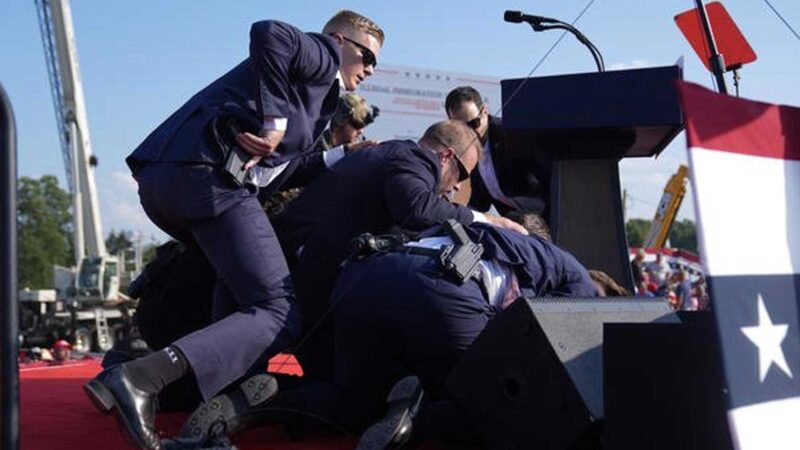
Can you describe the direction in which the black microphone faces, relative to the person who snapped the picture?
facing to the left of the viewer

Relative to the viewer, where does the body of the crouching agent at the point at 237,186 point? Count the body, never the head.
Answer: to the viewer's right

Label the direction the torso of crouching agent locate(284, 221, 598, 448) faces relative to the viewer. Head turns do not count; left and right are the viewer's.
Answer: facing away from the viewer and to the right of the viewer

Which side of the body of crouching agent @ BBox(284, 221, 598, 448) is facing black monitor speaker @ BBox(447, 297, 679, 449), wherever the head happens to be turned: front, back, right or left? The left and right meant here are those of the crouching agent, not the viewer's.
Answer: right

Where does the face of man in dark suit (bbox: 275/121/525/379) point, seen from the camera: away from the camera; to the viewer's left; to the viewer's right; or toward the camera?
to the viewer's right

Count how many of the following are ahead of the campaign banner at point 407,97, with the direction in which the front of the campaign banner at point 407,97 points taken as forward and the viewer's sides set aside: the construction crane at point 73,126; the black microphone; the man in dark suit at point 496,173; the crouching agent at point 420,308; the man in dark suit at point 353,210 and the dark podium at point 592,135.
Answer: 5

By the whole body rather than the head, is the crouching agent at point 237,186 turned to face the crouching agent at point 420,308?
yes

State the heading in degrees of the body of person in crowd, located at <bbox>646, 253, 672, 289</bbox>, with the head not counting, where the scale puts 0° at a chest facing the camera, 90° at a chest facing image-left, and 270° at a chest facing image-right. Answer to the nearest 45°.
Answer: approximately 0°
